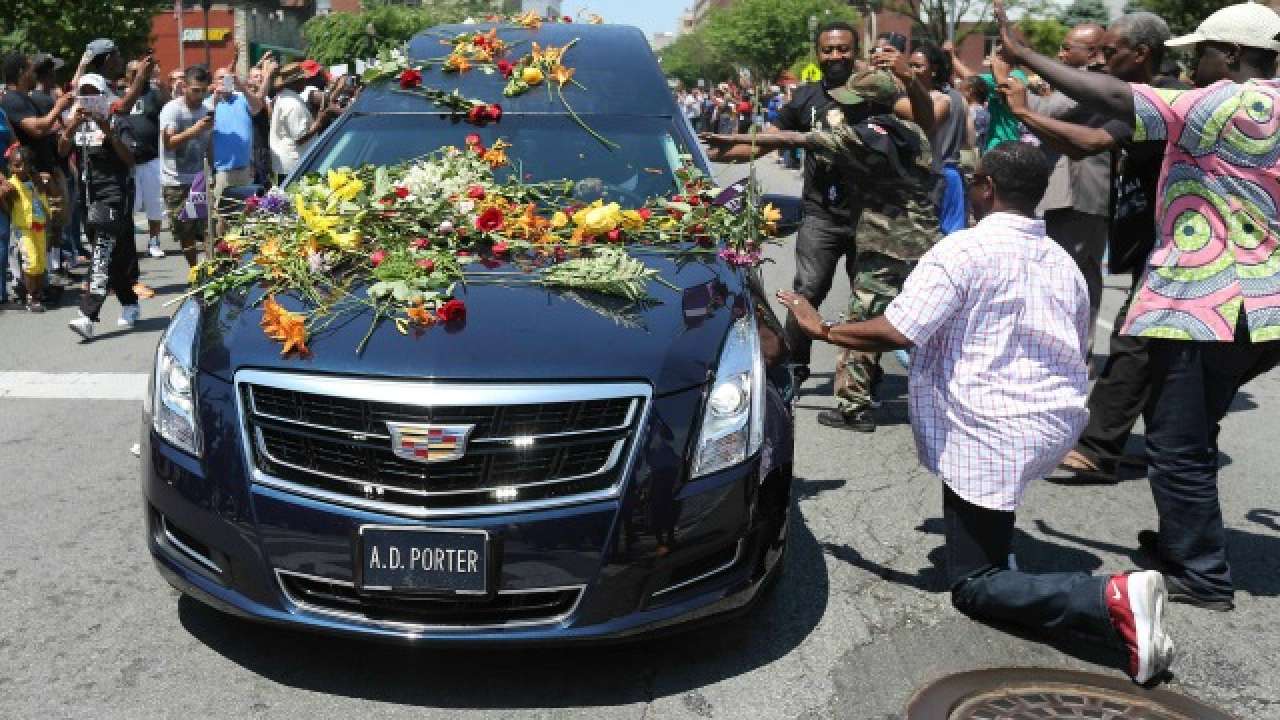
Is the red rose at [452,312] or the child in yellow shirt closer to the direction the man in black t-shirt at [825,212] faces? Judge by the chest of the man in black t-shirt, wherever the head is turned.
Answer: the red rose

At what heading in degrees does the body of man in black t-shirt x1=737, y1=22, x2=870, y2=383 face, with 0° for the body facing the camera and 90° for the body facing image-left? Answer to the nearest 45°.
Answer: approximately 0°

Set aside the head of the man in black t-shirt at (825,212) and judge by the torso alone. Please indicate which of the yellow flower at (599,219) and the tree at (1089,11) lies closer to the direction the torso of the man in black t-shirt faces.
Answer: the yellow flower

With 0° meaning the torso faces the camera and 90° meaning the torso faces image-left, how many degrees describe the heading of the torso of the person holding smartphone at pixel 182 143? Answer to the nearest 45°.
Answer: approximately 315°

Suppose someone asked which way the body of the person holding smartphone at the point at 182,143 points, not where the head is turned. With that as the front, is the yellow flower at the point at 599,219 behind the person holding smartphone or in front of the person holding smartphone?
in front

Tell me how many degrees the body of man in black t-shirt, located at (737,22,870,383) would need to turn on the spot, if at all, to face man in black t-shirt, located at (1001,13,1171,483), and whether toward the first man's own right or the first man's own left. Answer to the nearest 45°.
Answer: approximately 45° to the first man's own left
